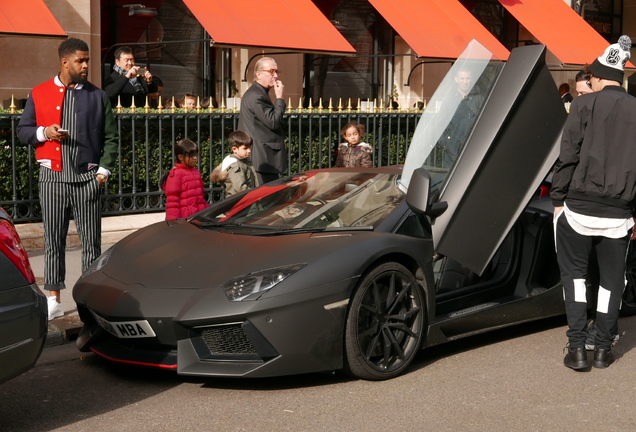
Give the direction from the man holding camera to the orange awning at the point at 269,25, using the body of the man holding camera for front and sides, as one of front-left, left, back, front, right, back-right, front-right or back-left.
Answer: left

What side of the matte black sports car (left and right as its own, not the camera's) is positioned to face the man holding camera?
right

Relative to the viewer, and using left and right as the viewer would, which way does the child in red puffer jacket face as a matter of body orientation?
facing the viewer and to the right of the viewer

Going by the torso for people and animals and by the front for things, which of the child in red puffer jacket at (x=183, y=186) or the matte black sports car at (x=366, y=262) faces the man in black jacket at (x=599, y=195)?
the child in red puffer jacket

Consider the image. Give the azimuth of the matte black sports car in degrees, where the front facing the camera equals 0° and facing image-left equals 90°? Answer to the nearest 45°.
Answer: approximately 45°

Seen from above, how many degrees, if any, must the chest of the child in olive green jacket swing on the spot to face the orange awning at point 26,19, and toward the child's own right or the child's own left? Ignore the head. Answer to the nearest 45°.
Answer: approximately 180°

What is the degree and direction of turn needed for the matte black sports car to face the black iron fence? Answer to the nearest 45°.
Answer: approximately 135° to its right

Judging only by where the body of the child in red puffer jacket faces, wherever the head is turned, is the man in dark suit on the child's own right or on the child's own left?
on the child's own left
